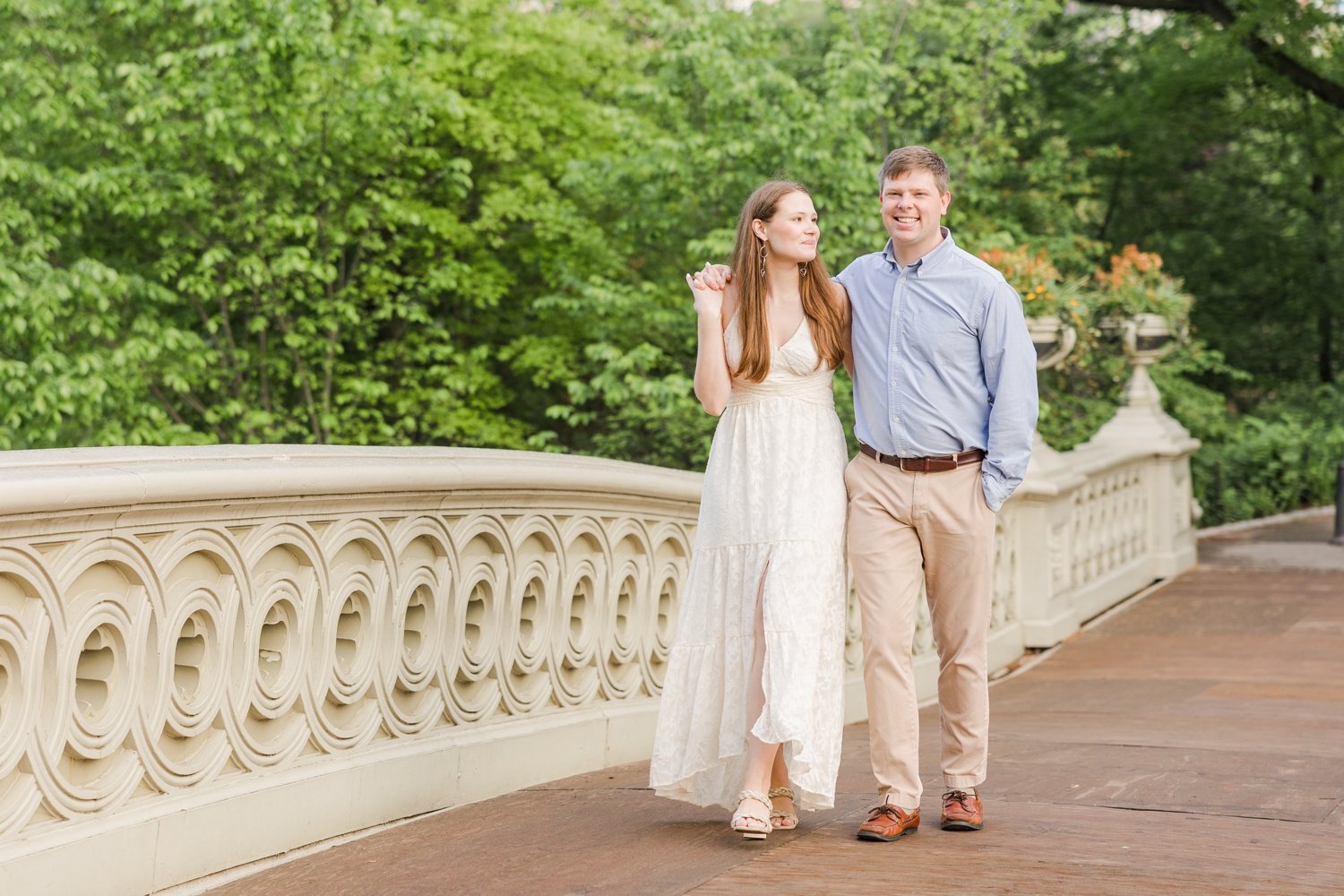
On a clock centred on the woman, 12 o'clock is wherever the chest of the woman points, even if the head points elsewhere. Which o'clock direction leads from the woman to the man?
The man is roughly at 9 o'clock from the woman.

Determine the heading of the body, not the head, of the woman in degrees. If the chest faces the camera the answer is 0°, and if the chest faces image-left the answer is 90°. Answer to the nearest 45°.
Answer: approximately 0°

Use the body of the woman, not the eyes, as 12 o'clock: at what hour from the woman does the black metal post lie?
The black metal post is roughly at 7 o'clock from the woman.

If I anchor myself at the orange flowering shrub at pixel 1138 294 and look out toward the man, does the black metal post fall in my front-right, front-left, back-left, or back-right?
back-left

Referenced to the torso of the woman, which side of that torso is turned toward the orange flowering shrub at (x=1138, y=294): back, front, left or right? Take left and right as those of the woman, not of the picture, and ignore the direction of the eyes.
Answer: back

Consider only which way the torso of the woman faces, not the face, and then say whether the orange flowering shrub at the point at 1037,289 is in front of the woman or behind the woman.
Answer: behind
